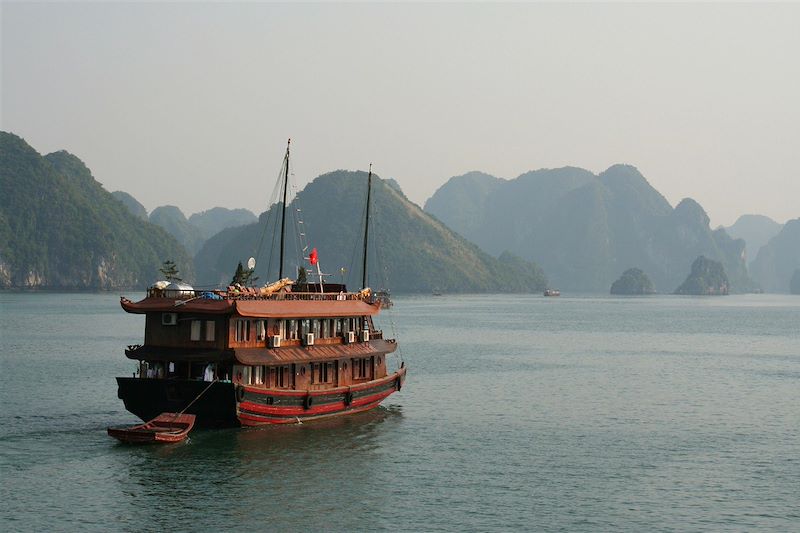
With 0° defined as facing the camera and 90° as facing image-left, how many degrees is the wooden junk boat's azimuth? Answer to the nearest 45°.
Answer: approximately 225°
